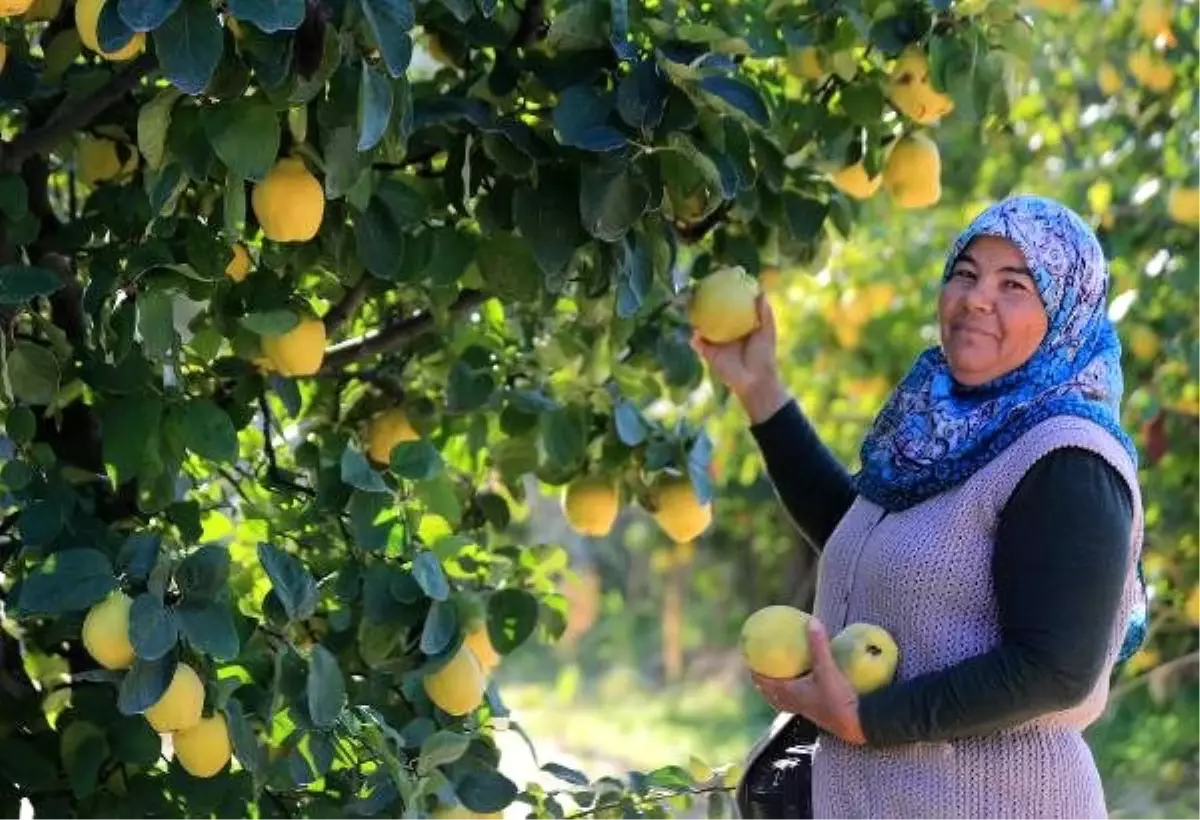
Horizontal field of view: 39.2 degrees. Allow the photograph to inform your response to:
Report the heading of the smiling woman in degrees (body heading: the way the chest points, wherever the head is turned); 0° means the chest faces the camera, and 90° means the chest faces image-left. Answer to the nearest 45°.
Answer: approximately 45°

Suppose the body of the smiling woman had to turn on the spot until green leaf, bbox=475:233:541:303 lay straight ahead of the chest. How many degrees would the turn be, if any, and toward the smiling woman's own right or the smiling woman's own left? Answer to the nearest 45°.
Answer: approximately 45° to the smiling woman's own right
